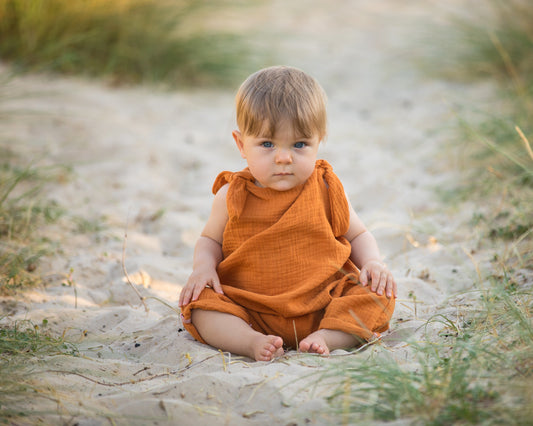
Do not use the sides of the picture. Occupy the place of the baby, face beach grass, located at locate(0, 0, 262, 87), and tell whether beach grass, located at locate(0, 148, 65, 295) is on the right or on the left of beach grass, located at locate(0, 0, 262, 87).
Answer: left

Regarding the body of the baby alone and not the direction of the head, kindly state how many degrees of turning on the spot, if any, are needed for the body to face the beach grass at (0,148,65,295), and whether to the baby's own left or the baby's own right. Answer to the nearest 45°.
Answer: approximately 135° to the baby's own right

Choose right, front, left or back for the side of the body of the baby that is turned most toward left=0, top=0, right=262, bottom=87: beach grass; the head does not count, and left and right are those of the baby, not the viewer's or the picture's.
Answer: back

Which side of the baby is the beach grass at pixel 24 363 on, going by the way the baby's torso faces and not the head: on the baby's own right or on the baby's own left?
on the baby's own right

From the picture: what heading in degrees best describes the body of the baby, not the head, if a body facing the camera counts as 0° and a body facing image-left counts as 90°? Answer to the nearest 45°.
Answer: approximately 0°
